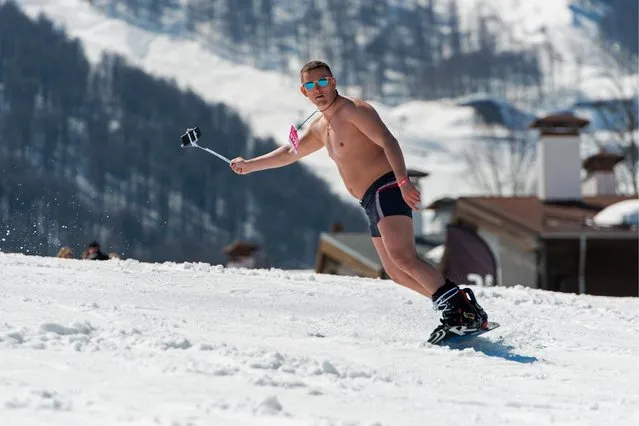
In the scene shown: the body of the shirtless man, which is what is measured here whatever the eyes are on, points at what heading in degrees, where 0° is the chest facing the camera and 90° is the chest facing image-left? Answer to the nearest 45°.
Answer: approximately 45°
